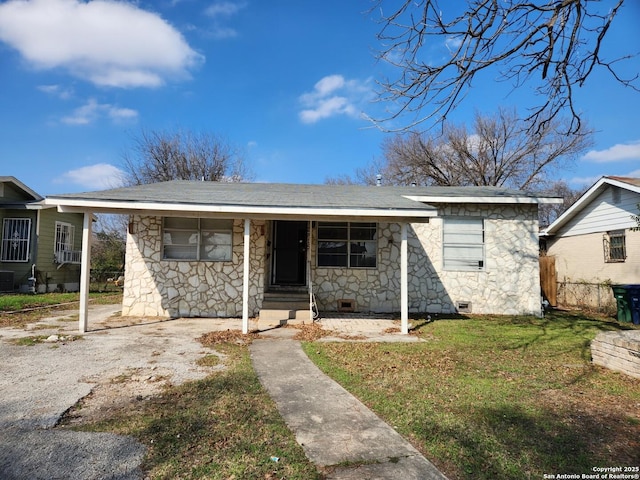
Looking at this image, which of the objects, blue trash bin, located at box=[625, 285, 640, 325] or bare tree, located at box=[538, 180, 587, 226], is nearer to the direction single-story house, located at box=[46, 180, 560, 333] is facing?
the blue trash bin

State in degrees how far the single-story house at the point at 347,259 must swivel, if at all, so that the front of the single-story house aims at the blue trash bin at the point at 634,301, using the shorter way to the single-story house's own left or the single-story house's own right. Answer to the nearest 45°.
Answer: approximately 90° to the single-story house's own left

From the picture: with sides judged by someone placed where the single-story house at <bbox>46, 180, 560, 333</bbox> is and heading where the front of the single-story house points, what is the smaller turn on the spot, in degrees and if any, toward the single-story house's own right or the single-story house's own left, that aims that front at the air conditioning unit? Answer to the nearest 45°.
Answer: approximately 90° to the single-story house's own right

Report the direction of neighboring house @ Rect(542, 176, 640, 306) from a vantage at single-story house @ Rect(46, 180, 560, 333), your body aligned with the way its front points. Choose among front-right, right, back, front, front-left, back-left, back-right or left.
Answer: left

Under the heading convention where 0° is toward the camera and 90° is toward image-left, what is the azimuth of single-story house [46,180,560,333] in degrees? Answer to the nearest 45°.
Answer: approximately 0°

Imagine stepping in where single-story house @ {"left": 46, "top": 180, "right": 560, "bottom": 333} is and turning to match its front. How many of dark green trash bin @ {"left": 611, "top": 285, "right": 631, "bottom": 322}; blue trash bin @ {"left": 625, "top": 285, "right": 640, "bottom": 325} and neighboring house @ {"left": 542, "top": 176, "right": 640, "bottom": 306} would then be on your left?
3

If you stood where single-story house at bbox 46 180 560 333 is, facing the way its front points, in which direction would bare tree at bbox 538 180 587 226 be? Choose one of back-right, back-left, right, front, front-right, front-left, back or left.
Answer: back-left

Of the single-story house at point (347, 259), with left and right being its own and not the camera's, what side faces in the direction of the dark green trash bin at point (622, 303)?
left

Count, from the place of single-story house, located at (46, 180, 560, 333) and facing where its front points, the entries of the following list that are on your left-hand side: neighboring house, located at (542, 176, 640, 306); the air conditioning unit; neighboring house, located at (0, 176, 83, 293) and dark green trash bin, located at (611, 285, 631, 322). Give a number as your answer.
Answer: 2
